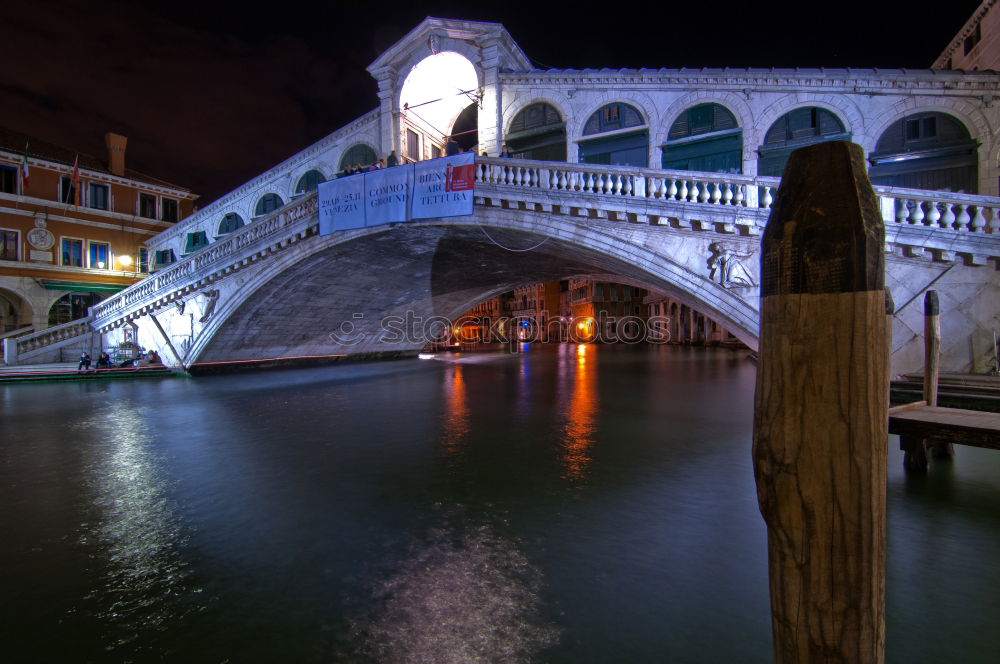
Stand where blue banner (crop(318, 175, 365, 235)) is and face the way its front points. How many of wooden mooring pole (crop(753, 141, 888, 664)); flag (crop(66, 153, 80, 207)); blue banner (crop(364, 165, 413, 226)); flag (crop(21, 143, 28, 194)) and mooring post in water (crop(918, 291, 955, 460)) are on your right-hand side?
2

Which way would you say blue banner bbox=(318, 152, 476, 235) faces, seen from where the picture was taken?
facing the viewer and to the left of the viewer

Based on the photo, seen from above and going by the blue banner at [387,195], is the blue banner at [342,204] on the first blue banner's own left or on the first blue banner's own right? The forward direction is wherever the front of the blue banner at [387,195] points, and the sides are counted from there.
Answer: on the first blue banner's own right

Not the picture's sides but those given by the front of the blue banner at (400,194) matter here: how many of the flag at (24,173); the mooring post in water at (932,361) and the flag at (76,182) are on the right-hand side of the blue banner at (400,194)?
2

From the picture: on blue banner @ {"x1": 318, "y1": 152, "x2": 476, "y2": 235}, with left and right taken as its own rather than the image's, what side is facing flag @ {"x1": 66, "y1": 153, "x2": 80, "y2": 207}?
right

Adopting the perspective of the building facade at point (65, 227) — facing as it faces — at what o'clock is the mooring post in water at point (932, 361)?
The mooring post in water is roughly at 1 o'clock from the building facade.

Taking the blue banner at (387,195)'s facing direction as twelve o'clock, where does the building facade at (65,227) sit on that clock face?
The building facade is roughly at 3 o'clock from the blue banner.

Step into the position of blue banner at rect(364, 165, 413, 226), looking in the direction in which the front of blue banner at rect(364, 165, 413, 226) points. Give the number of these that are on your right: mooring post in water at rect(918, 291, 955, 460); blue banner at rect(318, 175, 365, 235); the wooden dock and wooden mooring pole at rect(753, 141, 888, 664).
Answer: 1

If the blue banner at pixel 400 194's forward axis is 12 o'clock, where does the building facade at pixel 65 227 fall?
The building facade is roughly at 3 o'clock from the blue banner.

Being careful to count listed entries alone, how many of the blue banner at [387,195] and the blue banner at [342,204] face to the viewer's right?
0

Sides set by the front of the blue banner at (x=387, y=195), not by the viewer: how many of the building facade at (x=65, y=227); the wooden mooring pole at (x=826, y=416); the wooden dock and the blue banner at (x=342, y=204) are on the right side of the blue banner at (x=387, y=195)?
2

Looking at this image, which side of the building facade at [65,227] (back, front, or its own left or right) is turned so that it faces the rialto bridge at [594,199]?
front

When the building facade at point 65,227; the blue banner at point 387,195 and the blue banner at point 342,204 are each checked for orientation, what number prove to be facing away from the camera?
0

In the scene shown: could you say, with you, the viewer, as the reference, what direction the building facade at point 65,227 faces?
facing the viewer and to the right of the viewer

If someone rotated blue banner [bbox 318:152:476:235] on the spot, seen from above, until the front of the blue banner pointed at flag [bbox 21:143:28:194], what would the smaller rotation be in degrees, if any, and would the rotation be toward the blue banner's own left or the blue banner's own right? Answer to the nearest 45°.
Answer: approximately 90° to the blue banner's own right
